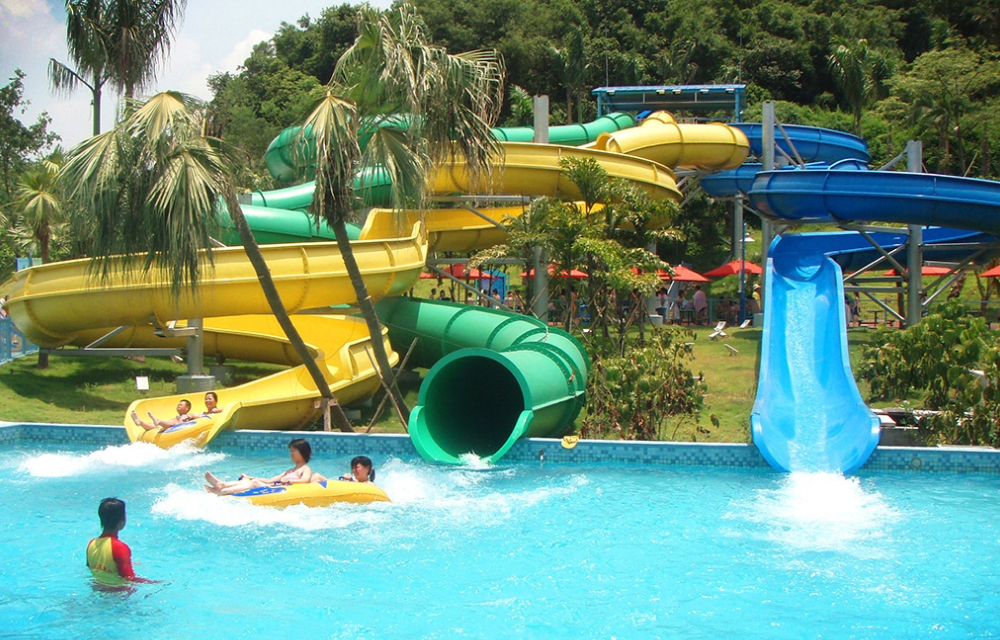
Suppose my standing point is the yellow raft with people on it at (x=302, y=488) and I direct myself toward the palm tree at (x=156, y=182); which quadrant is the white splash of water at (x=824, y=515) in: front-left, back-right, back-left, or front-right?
back-right

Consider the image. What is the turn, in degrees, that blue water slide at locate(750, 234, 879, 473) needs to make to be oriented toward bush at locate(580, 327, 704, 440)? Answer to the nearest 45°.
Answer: approximately 45° to its right

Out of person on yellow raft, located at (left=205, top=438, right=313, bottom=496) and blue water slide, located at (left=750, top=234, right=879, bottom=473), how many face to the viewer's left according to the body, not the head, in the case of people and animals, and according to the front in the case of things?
1

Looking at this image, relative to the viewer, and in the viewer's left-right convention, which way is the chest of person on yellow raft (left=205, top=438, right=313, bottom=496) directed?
facing to the left of the viewer

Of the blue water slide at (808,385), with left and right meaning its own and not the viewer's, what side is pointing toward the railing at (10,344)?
right

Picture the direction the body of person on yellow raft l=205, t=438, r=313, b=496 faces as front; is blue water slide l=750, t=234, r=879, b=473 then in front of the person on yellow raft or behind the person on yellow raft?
behind

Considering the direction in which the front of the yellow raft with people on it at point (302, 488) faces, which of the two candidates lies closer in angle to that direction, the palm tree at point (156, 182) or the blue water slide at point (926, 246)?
the palm tree

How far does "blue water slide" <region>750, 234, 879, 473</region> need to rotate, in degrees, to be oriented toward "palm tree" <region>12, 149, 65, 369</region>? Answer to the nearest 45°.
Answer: approximately 90° to its right

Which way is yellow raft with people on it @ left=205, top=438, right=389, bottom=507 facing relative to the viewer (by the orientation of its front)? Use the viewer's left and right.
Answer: facing to the left of the viewer

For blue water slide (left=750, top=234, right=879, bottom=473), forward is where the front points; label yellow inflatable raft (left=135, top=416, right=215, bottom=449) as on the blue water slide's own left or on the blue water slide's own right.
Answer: on the blue water slide's own right

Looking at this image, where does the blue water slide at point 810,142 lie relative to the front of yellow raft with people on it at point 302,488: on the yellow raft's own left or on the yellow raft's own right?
on the yellow raft's own right

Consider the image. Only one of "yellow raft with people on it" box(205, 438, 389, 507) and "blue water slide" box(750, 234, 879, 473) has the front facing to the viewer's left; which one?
the yellow raft with people on it

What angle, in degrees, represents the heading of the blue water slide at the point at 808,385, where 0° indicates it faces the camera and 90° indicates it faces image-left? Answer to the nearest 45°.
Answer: approximately 0°

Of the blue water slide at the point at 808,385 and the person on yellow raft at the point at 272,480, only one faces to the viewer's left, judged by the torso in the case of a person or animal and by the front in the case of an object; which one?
the person on yellow raft

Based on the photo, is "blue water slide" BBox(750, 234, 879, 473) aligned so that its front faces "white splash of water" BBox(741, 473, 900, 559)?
yes
